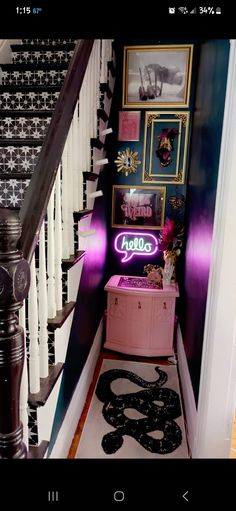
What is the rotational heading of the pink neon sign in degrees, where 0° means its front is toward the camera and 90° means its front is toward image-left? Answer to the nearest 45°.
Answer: approximately 0°

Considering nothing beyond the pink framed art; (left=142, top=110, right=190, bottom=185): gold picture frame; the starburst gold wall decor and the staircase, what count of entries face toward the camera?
4

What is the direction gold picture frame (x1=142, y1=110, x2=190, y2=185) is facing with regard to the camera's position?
facing the viewer

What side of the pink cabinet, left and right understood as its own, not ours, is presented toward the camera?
front

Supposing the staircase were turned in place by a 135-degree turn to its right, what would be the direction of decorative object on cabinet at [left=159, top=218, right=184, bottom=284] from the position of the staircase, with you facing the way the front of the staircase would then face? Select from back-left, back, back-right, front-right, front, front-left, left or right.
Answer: right

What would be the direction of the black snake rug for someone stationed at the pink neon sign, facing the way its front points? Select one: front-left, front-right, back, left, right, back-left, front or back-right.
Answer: front

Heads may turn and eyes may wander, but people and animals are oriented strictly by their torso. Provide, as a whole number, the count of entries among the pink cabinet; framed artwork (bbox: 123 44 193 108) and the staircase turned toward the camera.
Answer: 3
